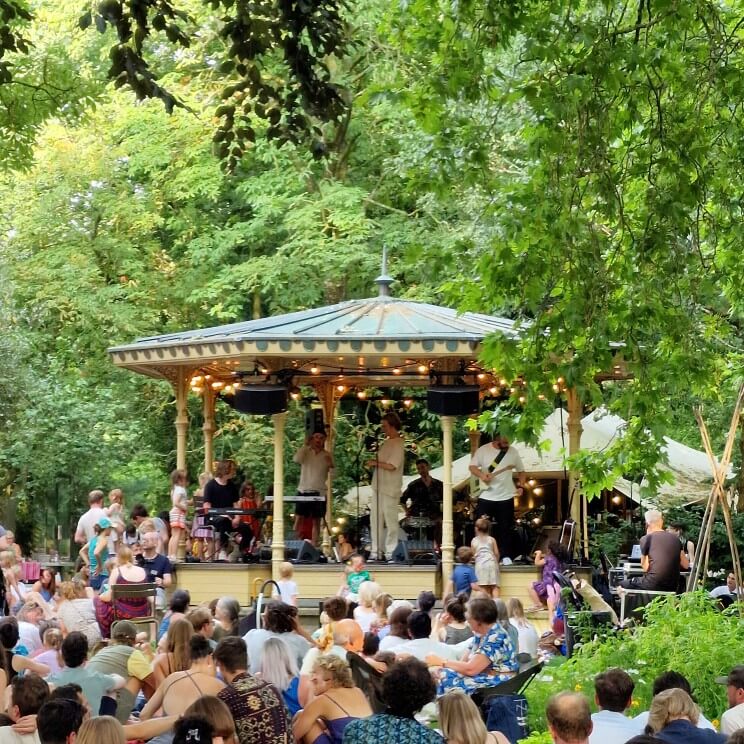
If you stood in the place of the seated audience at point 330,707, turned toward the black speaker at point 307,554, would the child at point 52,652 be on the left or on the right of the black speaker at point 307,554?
left

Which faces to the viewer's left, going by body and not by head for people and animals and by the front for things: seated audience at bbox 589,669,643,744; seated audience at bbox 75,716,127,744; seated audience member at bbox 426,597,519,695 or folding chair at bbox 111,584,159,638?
seated audience member at bbox 426,597,519,695

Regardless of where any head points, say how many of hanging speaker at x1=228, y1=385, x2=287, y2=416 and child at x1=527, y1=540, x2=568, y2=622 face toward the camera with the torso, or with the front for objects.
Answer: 1

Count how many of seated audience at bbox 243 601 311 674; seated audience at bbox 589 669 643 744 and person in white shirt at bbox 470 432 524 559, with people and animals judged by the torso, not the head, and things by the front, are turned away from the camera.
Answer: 2

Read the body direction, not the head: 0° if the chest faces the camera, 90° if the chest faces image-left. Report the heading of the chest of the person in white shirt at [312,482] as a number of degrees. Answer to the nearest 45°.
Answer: approximately 0°

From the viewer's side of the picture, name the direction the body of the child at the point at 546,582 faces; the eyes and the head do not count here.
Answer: to the viewer's left

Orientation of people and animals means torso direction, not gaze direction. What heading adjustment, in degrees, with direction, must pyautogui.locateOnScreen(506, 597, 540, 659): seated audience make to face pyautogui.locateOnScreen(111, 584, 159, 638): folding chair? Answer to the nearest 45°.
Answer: approximately 45° to their left
